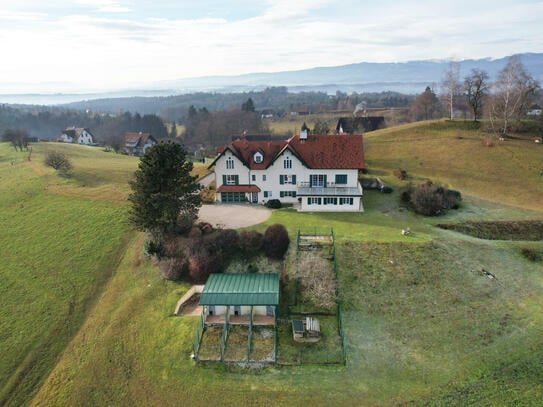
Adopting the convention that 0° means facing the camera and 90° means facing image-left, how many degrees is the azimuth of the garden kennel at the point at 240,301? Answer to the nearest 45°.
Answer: approximately 0°

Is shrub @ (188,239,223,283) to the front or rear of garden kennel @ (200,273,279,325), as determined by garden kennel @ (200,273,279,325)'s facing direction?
to the rear

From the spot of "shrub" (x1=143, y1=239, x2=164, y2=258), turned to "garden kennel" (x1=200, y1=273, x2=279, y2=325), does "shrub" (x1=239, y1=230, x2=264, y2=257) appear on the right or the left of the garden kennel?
left

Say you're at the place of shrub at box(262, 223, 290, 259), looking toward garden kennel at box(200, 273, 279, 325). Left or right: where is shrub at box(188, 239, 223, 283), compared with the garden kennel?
right

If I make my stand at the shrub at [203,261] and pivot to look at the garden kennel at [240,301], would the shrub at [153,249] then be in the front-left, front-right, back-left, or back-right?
back-right

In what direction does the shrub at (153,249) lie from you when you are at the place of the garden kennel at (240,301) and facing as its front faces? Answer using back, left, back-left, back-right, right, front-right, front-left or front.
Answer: back-right

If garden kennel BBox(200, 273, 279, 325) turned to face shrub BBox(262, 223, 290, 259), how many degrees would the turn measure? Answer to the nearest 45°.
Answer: approximately 135° to its left

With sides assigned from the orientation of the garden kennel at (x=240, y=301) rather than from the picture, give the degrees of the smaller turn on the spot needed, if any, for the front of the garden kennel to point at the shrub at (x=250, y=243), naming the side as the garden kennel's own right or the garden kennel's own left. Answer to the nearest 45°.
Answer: approximately 180°
